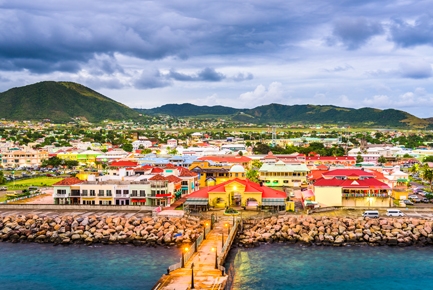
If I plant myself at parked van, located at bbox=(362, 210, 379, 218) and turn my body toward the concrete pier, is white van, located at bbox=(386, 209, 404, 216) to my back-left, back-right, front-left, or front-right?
back-left

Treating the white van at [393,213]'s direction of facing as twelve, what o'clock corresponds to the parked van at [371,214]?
The parked van is roughly at 5 o'clock from the white van.

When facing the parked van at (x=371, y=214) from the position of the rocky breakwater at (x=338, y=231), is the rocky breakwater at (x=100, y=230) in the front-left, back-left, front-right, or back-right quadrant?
back-left

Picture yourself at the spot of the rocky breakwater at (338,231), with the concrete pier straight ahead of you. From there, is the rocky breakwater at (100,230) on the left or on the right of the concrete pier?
right

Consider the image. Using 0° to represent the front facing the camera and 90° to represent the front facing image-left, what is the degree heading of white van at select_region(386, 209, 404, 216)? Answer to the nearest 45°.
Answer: approximately 270°

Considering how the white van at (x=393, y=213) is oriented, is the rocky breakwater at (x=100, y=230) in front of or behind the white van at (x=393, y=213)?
behind
